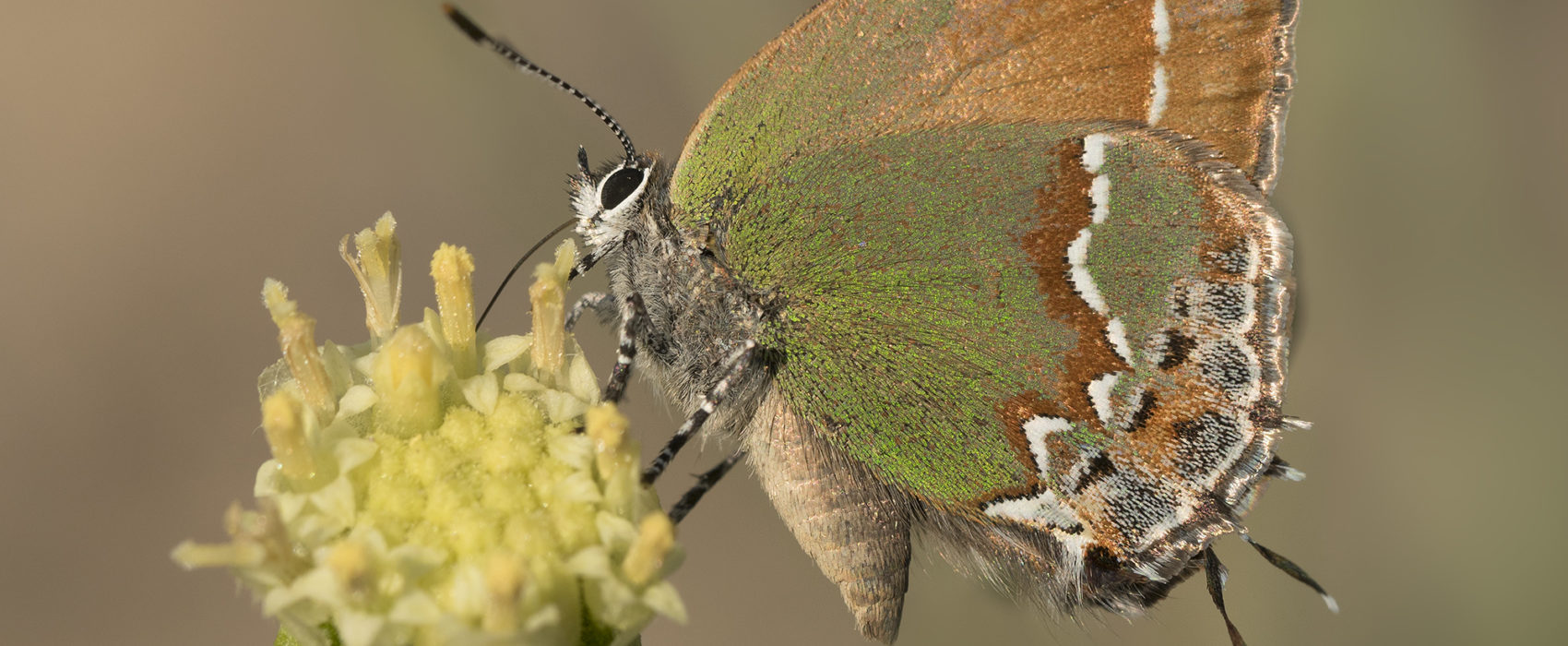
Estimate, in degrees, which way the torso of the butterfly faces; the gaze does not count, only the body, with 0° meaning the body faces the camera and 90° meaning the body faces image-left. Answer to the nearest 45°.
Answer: approximately 90°
